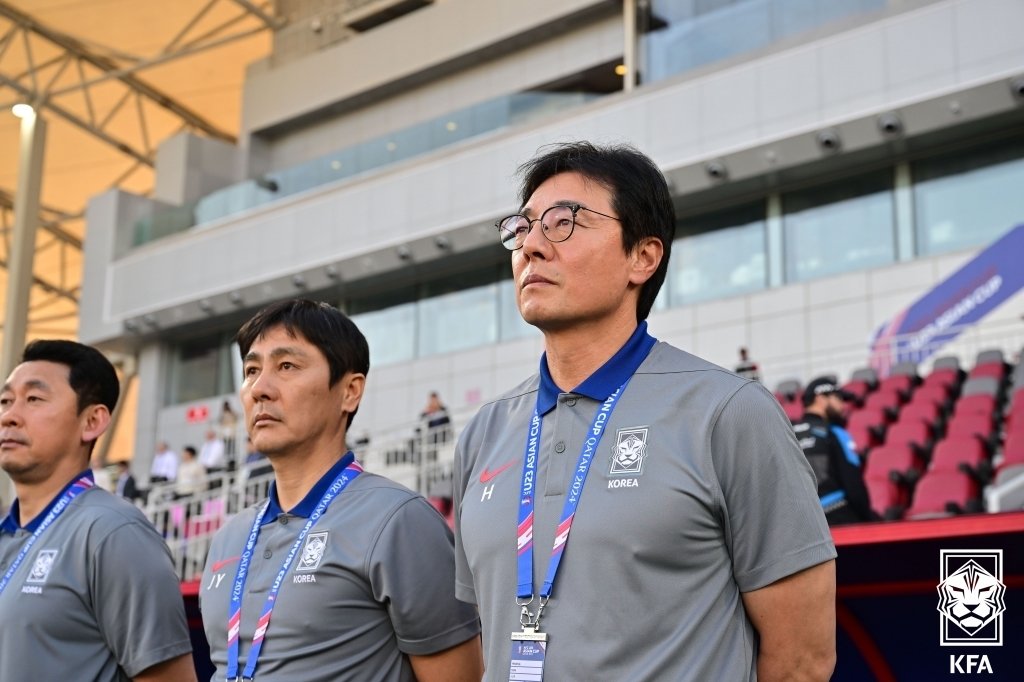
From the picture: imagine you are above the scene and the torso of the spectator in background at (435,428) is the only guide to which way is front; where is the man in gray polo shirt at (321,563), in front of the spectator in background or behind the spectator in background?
in front

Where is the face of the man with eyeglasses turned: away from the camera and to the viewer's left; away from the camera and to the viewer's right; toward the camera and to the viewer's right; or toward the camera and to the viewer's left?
toward the camera and to the viewer's left

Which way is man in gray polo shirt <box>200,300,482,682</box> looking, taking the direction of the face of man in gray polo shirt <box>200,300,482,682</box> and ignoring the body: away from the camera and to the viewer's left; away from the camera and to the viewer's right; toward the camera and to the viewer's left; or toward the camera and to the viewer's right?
toward the camera and to the viewer's left

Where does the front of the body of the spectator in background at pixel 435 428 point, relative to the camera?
toward the camera

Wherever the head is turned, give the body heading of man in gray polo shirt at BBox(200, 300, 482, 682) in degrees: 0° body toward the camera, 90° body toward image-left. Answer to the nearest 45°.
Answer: approximately 45°

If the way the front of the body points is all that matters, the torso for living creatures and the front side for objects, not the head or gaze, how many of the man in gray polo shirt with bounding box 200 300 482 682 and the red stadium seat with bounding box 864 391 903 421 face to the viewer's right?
0

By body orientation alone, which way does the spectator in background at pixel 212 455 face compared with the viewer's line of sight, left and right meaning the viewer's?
facing the viewer and to the left of the viewer

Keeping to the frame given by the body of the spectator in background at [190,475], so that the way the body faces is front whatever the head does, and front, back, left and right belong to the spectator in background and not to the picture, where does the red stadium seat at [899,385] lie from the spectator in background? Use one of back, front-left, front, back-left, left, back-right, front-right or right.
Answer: left

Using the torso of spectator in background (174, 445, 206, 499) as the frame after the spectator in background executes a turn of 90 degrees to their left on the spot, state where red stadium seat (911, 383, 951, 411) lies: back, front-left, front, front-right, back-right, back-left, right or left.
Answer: front

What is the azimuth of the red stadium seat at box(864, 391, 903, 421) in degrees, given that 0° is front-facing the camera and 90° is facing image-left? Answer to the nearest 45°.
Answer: approximately 45°

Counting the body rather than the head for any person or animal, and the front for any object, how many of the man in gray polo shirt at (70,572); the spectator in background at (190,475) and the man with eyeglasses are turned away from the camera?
0

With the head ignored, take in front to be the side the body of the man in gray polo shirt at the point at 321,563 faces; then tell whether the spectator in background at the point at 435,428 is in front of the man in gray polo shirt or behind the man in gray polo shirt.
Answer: behind
